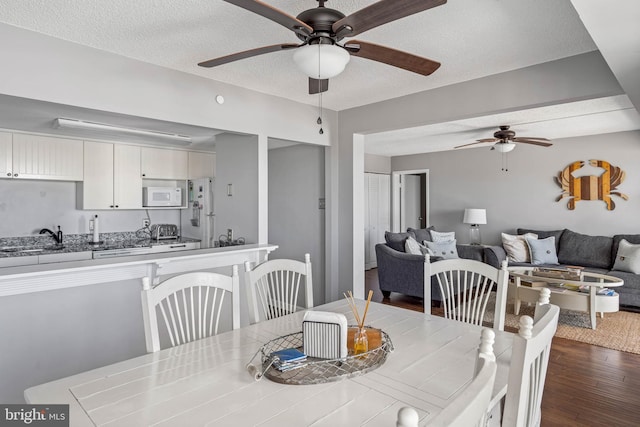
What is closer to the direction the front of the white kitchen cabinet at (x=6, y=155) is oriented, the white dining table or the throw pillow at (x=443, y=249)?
the white dining table

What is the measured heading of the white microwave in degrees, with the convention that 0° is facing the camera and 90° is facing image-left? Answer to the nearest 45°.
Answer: approximately 0°

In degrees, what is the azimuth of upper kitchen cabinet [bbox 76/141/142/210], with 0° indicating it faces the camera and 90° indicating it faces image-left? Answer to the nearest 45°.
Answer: approximately 0°

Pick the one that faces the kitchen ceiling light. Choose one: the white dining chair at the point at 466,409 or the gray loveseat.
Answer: the white dining chair

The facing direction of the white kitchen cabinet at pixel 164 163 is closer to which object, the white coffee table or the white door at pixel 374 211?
the white coffee table
